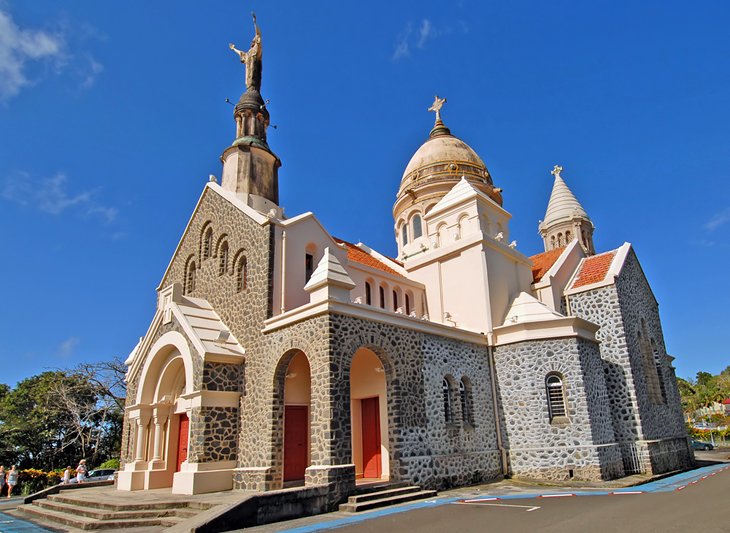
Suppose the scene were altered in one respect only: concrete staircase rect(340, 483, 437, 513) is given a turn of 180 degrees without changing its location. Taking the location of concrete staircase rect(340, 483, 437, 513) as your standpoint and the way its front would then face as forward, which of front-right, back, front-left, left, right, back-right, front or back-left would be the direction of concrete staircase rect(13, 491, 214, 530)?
front-left

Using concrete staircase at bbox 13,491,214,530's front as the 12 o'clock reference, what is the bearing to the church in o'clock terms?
The church is roughly at 7 o'clock from the concrete staircase.

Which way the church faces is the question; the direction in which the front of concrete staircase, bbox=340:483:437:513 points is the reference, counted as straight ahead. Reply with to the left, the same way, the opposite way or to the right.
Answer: to the right

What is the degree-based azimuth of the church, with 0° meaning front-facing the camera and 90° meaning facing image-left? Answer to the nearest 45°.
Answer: approximately 45°

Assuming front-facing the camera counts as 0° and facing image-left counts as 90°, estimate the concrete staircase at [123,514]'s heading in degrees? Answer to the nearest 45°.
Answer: approximately 45°

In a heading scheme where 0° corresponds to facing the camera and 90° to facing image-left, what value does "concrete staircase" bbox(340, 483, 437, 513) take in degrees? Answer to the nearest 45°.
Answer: approximately 315°

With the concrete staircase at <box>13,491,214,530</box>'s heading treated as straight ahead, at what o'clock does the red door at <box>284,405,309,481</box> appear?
The red door is roughly at 7 o'clock from the concrete staircase.
